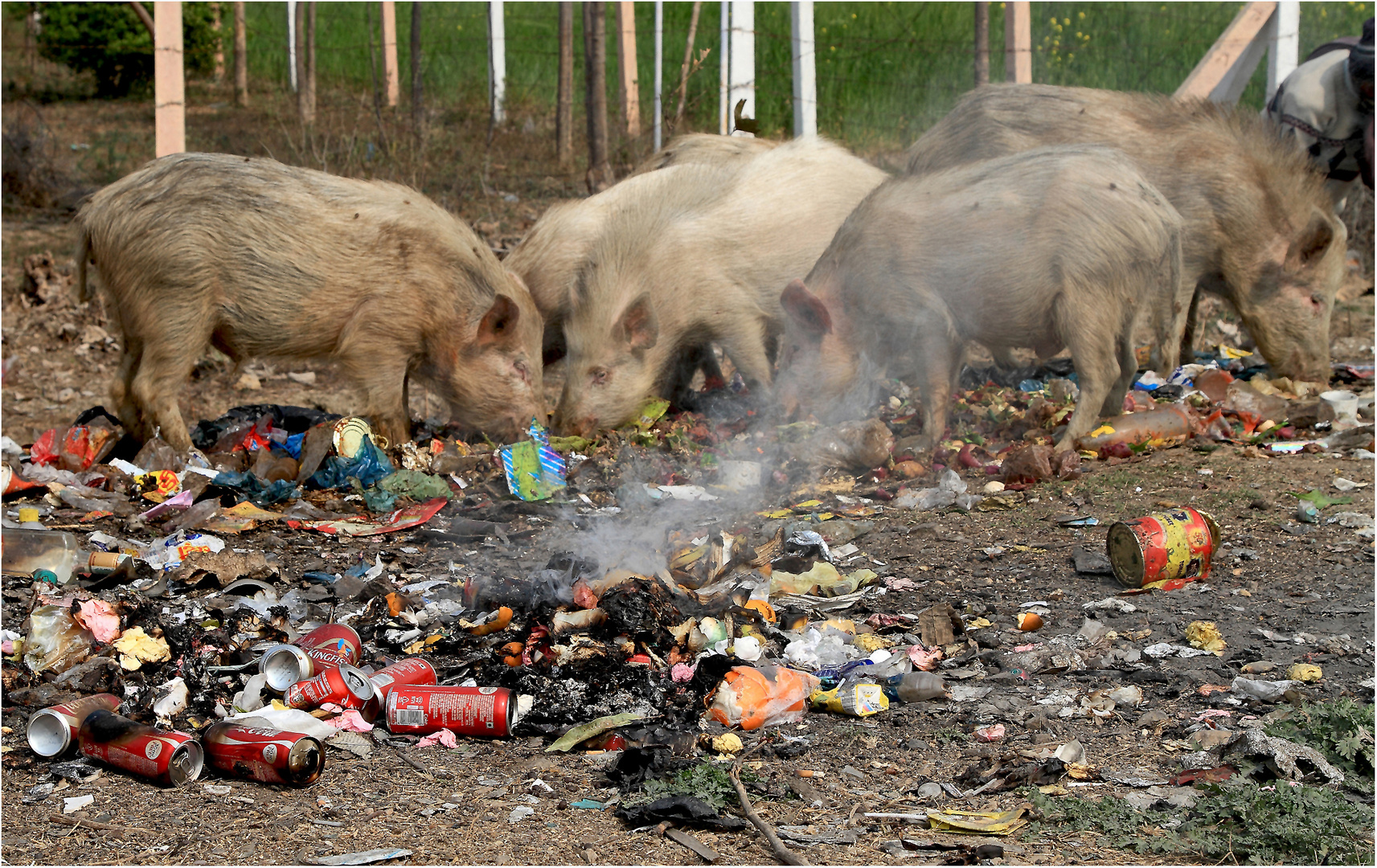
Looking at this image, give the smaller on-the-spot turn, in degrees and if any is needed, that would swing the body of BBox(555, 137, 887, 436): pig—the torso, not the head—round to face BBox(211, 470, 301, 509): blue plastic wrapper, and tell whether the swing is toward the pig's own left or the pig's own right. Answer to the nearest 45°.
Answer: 0° — it already faces it

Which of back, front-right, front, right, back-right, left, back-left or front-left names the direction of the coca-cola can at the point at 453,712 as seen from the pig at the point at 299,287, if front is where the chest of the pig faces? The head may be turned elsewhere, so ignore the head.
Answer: right

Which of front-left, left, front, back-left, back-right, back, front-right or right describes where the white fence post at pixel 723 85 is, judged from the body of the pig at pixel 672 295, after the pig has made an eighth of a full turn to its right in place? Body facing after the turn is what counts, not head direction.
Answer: right

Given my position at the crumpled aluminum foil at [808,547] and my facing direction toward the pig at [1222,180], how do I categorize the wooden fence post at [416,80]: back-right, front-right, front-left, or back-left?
front-left

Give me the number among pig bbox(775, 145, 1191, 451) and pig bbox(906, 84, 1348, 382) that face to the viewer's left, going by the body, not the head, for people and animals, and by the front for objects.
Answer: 1

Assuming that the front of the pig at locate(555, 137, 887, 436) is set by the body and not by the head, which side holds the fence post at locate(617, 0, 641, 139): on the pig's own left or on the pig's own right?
on the pig's own right

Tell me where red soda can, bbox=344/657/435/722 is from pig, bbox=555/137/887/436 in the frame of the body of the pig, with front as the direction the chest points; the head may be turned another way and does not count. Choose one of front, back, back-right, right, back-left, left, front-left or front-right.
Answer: front-left

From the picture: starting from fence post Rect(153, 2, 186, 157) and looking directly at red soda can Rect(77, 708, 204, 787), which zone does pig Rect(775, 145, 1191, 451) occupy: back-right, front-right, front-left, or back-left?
front-left

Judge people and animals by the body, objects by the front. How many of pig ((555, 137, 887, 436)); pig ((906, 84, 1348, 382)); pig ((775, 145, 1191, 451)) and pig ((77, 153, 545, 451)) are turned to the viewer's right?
2

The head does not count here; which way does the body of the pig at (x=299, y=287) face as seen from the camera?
to the viewer's right

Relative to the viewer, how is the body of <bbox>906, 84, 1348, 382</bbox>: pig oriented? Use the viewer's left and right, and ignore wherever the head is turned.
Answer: facing to the right of the viewer

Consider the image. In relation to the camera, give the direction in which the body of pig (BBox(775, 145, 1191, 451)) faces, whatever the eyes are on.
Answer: to the viewer's left
